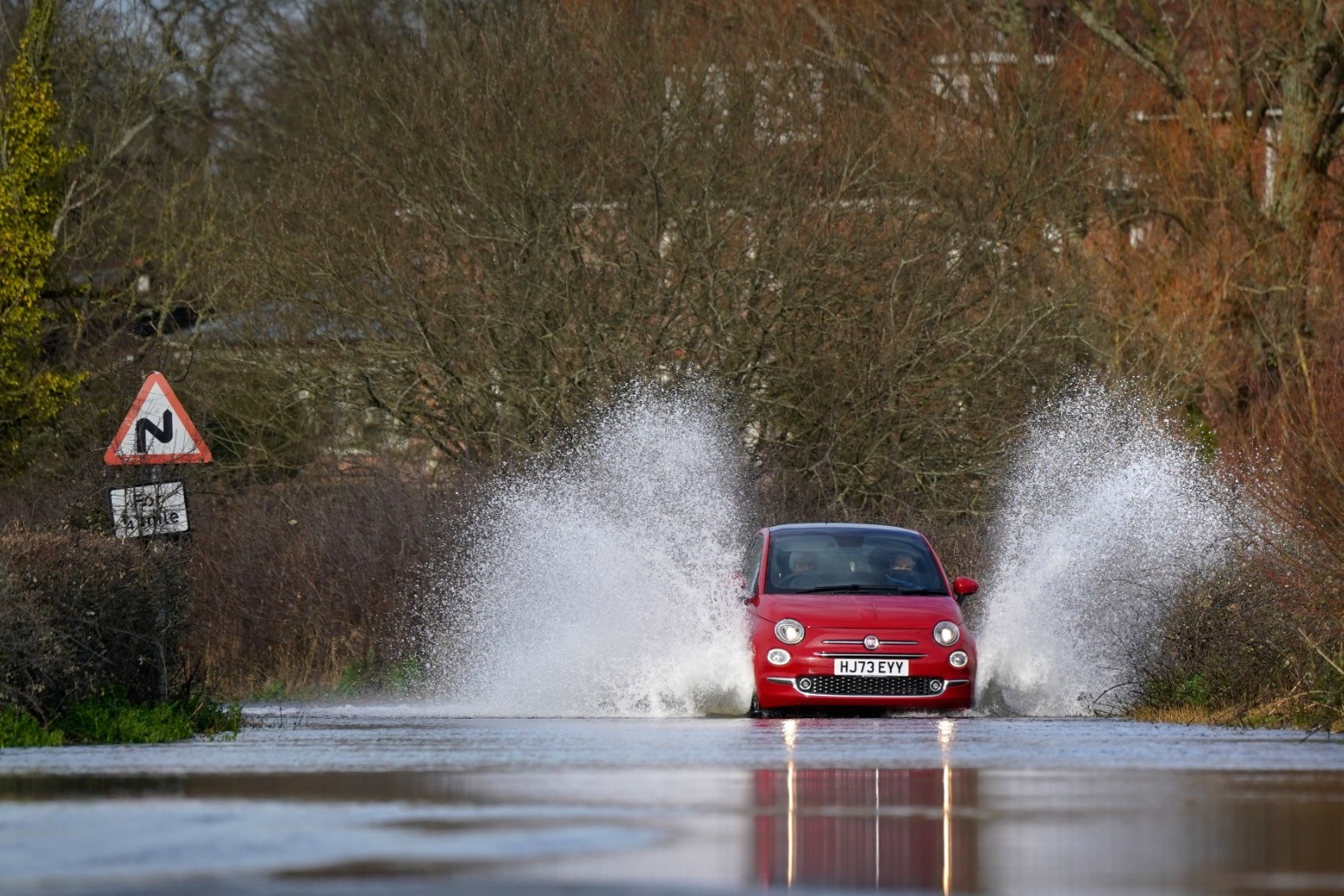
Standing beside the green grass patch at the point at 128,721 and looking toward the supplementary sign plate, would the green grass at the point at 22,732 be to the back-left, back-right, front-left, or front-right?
back-left

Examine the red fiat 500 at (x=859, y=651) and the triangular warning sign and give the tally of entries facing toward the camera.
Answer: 2

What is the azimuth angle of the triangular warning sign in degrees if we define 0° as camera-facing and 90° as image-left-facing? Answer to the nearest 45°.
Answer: approximately 0°

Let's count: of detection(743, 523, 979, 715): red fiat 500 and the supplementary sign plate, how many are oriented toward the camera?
2

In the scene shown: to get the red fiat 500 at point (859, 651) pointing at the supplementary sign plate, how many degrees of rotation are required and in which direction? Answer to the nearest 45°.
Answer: approximately 90° to its right

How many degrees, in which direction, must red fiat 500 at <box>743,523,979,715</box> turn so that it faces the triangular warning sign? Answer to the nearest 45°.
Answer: approximately 90° to its right
